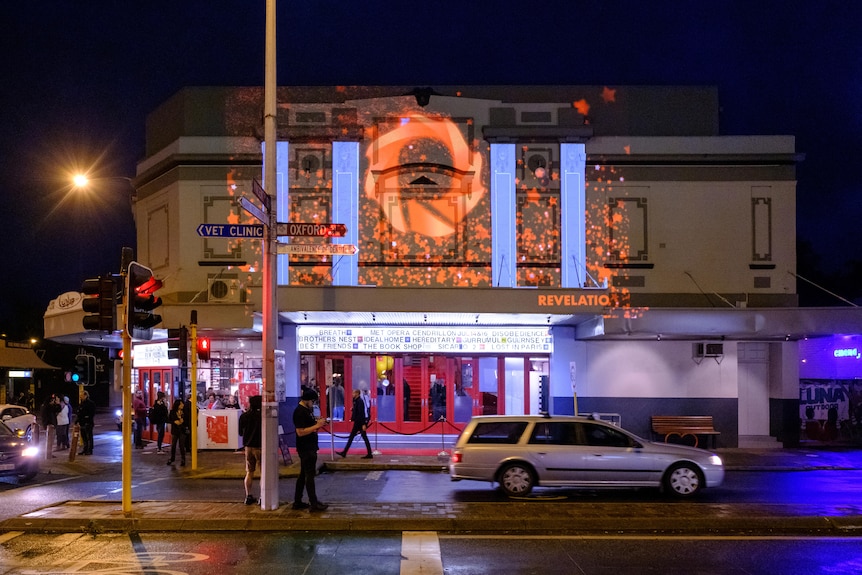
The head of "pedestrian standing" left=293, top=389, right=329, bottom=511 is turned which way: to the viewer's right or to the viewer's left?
to the viewer's right

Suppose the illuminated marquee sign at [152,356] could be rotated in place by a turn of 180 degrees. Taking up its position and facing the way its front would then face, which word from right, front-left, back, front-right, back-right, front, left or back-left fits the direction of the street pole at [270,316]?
back

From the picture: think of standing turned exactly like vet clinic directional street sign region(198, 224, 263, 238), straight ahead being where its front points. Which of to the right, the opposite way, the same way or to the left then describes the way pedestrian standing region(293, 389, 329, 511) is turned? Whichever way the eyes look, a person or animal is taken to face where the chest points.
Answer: to the left

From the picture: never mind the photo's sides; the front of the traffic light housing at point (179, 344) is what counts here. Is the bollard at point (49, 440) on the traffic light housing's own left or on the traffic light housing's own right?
on the traffic light housing's own right

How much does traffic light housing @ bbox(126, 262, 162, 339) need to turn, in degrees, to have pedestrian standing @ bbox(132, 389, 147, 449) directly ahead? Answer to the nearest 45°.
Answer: approximately 135° to its left

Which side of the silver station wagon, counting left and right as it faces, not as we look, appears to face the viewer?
right

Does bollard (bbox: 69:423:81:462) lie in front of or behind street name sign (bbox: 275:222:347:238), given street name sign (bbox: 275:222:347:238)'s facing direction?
behind

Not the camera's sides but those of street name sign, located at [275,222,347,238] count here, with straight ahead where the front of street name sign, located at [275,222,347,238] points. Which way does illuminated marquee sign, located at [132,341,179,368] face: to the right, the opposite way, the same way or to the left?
the same way

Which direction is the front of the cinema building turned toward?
toward the camera

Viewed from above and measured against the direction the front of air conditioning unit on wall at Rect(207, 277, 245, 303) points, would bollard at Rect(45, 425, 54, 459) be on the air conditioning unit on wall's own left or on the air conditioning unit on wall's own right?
on the air conditioning unit on wall's own right

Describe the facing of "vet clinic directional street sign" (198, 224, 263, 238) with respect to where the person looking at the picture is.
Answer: facing the viewer
